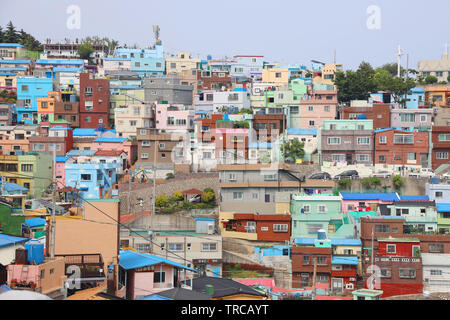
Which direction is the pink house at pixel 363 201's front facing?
toward the camera

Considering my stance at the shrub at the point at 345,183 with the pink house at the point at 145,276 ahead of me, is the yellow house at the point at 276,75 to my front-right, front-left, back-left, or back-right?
back-right

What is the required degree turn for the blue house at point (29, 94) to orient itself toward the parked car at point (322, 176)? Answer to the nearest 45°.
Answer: approximately 45° to its left

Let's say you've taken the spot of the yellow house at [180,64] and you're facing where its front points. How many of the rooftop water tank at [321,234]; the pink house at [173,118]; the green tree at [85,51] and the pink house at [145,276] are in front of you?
3

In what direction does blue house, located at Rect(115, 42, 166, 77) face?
toward the camera

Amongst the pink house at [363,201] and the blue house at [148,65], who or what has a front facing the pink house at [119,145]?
the blue house

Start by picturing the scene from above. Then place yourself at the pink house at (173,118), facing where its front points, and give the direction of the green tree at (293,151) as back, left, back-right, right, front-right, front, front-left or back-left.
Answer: front-left

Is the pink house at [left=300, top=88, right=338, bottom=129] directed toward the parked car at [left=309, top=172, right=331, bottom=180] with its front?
yes

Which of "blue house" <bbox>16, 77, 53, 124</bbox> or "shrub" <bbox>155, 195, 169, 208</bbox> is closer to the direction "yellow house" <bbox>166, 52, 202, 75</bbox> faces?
the shrub

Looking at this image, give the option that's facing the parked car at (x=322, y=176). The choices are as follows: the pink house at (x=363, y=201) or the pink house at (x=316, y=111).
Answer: the pink house at (x=316, y=111)

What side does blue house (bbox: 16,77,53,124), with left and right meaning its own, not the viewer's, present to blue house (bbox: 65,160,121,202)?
front

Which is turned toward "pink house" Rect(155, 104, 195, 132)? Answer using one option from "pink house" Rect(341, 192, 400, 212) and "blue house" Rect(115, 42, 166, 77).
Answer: the blue house

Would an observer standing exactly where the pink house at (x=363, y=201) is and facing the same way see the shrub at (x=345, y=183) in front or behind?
behind

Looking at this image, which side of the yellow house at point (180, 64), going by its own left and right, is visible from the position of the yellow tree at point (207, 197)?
front

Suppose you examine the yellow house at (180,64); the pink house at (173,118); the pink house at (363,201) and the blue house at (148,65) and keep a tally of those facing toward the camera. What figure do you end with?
4

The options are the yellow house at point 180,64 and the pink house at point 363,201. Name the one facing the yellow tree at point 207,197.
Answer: the yellow house

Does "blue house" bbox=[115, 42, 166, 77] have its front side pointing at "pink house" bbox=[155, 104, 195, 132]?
yes

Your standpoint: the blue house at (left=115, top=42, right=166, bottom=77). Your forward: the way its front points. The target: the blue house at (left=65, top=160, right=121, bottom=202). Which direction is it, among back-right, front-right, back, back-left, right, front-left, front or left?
front
